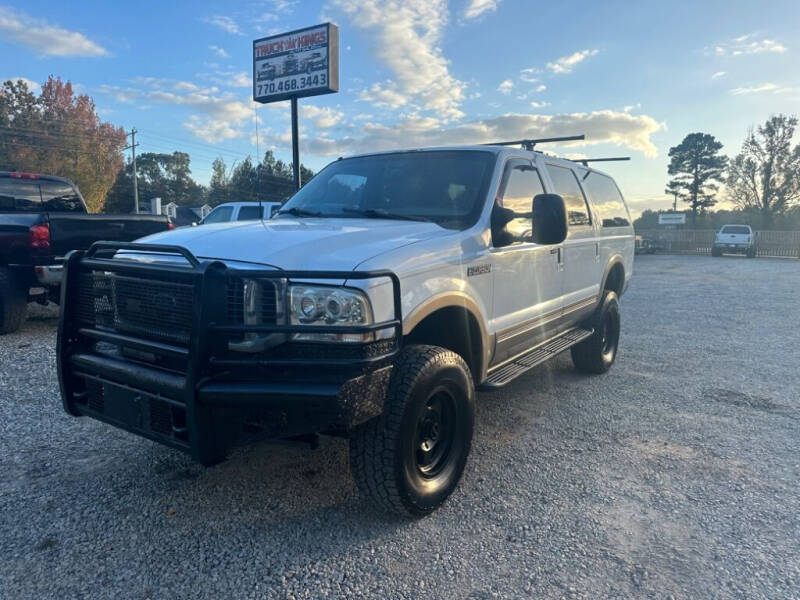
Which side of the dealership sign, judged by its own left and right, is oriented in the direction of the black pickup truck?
front

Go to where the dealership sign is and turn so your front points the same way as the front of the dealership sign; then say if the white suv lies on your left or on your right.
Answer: on your left

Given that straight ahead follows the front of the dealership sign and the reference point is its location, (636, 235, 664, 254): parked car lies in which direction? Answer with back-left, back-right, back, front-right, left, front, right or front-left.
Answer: back

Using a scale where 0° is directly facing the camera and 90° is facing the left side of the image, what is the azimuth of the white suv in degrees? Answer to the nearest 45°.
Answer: approximately 45°

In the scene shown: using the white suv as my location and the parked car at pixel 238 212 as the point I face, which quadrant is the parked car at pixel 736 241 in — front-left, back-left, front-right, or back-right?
front-right

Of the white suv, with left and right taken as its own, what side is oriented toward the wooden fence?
back

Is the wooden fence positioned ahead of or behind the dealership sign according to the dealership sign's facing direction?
behind

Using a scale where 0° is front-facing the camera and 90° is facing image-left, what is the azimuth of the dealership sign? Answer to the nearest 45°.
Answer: approximately 45°
